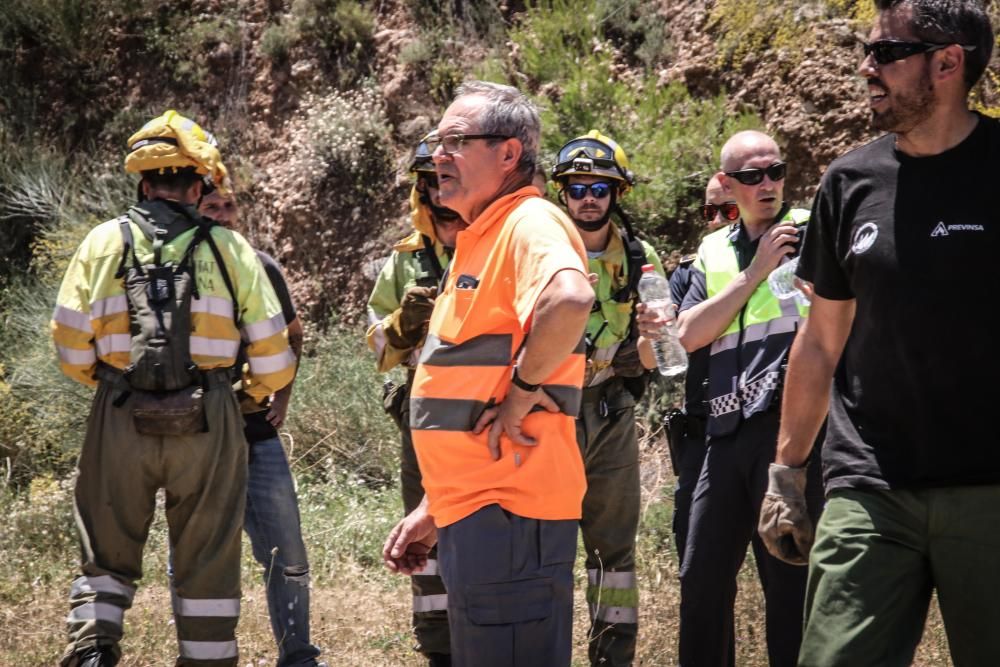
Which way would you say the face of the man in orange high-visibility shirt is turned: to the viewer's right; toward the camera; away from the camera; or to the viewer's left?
to the viewer's left

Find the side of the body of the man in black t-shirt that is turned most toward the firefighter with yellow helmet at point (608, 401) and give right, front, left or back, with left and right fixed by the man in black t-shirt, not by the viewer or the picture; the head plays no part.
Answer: right

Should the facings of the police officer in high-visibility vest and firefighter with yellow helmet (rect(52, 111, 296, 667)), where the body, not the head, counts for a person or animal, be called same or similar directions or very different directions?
very different directions

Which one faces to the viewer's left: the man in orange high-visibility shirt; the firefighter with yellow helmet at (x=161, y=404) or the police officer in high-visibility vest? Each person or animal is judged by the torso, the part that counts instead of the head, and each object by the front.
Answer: the man in orange high-visibility shirt

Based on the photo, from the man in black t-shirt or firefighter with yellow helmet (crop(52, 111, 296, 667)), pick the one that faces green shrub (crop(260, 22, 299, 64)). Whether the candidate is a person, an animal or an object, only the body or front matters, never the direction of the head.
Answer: the firefighter with yellow helmet

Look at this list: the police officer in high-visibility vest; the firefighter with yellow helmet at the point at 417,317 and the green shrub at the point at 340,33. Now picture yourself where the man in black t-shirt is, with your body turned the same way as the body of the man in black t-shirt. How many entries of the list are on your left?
0

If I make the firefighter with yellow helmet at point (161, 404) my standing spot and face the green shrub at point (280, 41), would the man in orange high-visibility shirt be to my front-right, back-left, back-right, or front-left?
back-right

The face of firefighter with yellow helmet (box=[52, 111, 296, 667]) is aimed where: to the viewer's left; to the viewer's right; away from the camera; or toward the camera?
away from the camera

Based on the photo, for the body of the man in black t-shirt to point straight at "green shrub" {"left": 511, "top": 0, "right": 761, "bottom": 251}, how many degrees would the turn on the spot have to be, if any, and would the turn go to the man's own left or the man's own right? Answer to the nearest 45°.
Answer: approximately 135° to the man's own right

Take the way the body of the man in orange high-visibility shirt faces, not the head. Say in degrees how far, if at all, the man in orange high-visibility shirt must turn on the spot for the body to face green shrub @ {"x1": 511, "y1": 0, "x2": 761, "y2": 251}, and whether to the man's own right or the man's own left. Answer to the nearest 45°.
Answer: approximately 90° to the man's own right

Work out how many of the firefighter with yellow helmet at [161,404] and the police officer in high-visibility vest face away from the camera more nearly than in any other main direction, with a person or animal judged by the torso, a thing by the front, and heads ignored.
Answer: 1

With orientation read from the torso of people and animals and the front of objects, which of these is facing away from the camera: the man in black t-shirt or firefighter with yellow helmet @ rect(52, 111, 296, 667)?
the firefighter with yellow helmet

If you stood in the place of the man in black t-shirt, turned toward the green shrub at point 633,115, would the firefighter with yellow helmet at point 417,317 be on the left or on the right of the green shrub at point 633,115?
left
